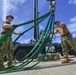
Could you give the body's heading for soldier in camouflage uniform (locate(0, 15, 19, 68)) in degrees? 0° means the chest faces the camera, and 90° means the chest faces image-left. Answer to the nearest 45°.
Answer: approximately 315°

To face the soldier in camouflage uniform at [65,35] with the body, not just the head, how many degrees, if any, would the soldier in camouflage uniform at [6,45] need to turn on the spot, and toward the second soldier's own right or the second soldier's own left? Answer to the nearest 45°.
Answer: approximately 45° to the second soldier's own left
